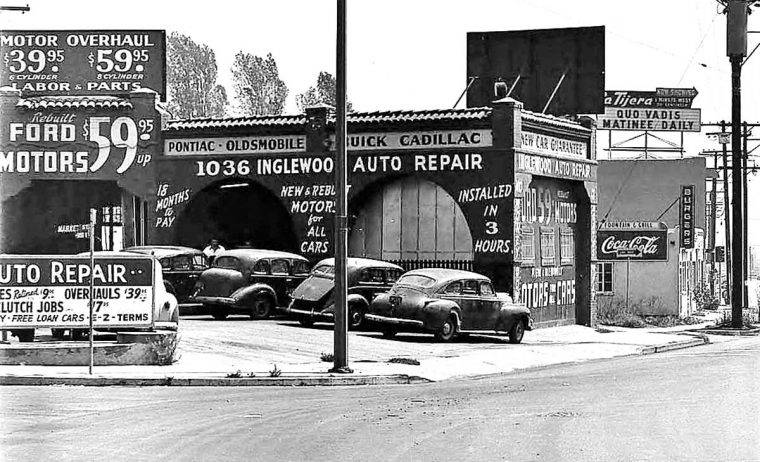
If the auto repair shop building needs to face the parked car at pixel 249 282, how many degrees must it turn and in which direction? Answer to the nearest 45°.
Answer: approximately 45° to its right

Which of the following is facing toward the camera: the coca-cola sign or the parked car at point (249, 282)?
the coca-cola sign

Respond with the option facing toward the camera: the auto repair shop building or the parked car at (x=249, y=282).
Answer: the auto repair shop building

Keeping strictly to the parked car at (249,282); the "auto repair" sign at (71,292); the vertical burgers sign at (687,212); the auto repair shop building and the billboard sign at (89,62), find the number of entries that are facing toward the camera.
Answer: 4

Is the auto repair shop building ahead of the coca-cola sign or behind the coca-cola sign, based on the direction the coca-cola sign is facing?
ahead

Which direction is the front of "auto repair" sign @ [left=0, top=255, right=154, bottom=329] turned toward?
toward the camera

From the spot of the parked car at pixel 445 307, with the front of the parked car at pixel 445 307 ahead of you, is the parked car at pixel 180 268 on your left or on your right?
on your left

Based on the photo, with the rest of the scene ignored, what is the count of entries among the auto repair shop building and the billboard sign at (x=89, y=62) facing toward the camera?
2

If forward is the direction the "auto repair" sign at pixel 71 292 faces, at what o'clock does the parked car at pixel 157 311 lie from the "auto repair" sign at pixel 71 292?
The parked car is roughly at 8 o'clock from the "auto repair" sign.

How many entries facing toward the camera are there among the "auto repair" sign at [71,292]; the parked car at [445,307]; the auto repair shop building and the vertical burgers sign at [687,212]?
3

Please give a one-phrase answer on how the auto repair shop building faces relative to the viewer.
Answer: facing the viewer

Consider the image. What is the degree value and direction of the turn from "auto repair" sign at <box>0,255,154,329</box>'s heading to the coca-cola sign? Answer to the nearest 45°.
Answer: approximately 135° to its left

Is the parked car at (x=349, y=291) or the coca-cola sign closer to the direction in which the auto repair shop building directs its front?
the parked car

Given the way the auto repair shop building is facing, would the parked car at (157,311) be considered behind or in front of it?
in front
